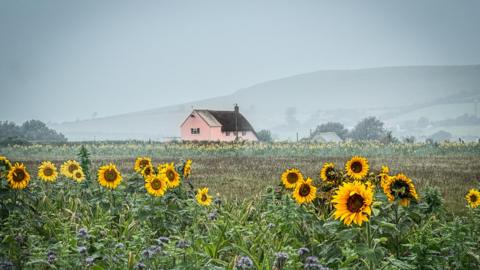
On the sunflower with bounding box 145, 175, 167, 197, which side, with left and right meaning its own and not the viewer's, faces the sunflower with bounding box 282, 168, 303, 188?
left

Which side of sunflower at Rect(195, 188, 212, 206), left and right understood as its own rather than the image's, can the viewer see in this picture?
front

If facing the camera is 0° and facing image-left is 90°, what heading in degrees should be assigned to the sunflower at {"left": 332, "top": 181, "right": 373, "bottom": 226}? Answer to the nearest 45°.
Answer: approximately 0°

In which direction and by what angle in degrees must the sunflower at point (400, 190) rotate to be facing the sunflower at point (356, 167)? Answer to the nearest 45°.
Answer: approximately 135° to its right

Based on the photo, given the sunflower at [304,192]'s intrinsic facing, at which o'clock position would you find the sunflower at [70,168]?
the sunflower at [70,168] is roughly at 4 o'clock from the sunflower at [304,192].

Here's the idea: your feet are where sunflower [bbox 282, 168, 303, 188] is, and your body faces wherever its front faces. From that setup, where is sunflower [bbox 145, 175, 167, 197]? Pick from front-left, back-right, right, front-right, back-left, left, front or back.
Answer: right

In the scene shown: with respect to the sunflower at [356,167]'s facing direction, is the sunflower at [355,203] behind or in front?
in front

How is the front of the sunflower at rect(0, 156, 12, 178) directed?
toward the camera

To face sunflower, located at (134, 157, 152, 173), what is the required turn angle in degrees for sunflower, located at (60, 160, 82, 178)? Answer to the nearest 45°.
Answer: approximately 45° to its left

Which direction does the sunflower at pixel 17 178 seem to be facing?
toward the camera

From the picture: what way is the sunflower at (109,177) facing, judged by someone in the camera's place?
facing the viewer

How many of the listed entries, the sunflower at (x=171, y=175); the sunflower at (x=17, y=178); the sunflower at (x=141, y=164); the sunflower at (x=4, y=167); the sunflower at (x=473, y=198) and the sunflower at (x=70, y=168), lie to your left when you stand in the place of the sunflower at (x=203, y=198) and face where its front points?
1

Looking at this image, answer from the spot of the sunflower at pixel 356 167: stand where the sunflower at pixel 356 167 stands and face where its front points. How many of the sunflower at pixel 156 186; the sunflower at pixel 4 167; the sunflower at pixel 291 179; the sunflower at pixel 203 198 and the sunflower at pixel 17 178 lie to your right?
5

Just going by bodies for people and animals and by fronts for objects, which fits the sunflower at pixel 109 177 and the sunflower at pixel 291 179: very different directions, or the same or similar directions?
same or similar directions

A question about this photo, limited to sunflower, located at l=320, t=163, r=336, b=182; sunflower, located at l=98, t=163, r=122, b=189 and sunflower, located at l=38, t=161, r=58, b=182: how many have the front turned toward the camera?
3
